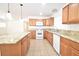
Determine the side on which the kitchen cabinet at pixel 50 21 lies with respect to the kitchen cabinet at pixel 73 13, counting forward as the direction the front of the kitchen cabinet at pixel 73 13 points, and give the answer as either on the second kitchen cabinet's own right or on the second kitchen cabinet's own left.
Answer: on the second kitchen cabinet's own right

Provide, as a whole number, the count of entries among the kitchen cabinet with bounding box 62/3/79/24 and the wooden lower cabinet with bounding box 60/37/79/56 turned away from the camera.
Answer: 0

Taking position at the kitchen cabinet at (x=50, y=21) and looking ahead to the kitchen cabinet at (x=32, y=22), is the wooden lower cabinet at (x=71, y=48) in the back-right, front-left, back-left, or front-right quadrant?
back-left

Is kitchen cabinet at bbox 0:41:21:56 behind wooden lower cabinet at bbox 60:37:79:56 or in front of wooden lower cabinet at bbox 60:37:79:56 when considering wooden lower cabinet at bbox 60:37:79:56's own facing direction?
in front

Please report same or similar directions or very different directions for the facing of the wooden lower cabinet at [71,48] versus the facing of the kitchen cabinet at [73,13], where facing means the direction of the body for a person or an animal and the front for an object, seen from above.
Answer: same or similar directions

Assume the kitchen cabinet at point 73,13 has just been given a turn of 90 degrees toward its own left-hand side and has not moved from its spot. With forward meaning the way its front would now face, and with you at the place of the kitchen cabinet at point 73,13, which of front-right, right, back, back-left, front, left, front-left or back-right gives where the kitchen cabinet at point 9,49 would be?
right

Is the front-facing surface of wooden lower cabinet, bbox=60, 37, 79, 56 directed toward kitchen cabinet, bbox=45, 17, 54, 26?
no

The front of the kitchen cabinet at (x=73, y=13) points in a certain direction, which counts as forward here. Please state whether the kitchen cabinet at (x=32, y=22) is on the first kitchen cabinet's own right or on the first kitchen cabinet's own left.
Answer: on the first kitchen cabinet's own right

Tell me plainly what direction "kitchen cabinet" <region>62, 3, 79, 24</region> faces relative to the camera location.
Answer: facing the viewer and to the left of the viewer

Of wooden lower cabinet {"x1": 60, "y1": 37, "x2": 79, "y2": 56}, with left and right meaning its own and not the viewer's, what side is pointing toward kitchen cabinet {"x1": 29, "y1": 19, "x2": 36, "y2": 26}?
right

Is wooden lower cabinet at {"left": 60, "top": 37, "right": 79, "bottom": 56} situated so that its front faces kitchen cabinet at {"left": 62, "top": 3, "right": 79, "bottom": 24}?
no
